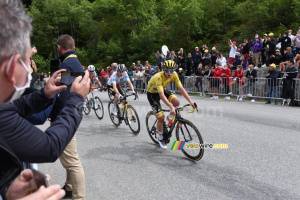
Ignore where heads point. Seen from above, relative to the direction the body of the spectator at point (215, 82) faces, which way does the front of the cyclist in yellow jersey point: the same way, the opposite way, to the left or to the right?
to the left

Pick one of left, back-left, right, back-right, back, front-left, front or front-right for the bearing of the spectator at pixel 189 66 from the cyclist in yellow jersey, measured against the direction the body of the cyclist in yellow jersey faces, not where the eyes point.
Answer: back-left

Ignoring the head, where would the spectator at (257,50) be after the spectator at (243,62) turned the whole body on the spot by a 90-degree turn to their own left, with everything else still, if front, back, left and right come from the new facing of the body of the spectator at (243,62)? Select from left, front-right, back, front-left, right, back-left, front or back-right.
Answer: left

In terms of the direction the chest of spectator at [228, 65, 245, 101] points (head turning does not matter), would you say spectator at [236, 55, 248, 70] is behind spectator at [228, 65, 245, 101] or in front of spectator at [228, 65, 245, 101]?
behind

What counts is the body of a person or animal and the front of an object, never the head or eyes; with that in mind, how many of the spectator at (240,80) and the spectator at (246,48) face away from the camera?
0

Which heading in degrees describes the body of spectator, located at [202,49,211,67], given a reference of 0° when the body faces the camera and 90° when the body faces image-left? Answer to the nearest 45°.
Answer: approximately 45°

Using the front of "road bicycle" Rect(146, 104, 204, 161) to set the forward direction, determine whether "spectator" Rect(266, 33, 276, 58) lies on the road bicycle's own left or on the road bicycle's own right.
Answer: on the road bicycle's own left

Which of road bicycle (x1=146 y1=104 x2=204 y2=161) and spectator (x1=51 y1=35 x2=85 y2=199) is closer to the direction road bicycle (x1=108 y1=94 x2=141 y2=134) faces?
the road bicycle

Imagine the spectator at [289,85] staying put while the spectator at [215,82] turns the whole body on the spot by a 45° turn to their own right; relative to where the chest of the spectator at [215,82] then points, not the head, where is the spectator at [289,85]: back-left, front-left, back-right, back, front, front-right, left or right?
back-left

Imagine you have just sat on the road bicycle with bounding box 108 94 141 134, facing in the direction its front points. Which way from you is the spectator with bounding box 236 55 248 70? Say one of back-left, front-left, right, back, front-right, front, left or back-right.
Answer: left

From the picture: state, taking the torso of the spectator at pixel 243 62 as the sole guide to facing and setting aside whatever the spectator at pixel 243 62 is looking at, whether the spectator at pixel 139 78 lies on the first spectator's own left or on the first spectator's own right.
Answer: on the first spectator's own right

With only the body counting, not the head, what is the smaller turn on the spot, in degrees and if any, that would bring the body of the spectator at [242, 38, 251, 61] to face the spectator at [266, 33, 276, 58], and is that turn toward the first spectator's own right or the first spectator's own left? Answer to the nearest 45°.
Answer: approximately 90° to the first spectator's own left

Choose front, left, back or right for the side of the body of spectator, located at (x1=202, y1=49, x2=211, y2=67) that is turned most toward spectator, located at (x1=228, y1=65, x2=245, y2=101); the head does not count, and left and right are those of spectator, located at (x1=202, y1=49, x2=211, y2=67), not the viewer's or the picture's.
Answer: left
